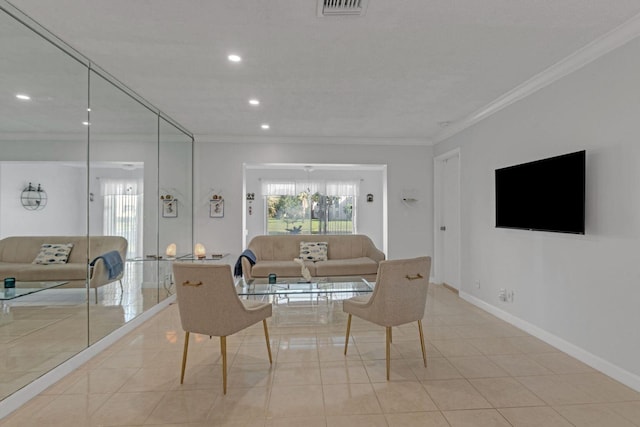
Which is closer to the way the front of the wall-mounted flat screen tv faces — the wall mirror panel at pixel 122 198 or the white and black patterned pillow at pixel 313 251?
the wall mirror panel

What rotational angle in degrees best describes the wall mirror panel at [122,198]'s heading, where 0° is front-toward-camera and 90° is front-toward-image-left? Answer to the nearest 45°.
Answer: approximately 315°

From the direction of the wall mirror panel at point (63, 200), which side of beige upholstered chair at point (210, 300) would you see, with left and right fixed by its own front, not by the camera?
left

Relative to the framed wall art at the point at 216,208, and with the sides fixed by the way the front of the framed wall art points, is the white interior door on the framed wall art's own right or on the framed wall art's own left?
on the framed wall art's own left

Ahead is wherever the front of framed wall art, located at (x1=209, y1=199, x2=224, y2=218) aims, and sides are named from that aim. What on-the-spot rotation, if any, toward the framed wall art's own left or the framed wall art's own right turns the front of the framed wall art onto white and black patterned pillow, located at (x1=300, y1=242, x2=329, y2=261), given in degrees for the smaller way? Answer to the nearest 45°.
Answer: approximately 45° to the framed wall art's own left

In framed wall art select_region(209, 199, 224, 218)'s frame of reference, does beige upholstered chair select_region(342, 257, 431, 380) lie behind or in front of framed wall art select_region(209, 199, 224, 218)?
in front

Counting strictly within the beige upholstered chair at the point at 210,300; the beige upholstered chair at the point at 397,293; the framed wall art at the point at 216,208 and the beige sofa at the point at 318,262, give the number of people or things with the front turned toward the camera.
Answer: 2

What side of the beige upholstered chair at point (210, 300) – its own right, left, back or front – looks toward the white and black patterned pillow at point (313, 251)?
front

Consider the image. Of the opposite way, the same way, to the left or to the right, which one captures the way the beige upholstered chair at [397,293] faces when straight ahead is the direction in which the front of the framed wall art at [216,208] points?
the opposite way

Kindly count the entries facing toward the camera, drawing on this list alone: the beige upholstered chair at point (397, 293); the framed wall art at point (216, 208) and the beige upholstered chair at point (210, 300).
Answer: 1

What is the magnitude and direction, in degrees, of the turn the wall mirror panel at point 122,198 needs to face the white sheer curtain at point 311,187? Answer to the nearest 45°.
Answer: approximately 90° to its left

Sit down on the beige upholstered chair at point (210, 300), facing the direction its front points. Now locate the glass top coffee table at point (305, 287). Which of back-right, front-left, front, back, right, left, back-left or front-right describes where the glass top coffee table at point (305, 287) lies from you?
front

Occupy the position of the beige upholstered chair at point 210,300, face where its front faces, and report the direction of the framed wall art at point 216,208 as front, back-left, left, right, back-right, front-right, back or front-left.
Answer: front-left

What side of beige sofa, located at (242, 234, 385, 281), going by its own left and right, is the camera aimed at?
front

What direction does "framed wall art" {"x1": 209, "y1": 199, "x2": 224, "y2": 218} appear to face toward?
toward the camera

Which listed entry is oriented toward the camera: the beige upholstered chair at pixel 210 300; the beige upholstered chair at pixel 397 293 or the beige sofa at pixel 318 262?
the beige sofa

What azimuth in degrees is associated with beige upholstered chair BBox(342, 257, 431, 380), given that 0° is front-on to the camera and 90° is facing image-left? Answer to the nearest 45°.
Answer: approximately 135°

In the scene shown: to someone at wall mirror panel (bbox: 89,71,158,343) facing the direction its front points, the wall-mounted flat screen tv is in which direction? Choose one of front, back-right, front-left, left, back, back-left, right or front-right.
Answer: front

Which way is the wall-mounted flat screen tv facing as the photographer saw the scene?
facing the viewer and to the left of the viewer

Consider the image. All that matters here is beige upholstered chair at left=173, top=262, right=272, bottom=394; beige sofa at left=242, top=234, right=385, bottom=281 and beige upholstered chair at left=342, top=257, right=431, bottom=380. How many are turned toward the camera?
1

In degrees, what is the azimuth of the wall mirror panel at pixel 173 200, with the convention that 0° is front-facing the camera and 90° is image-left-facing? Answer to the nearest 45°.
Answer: approximately 315°
